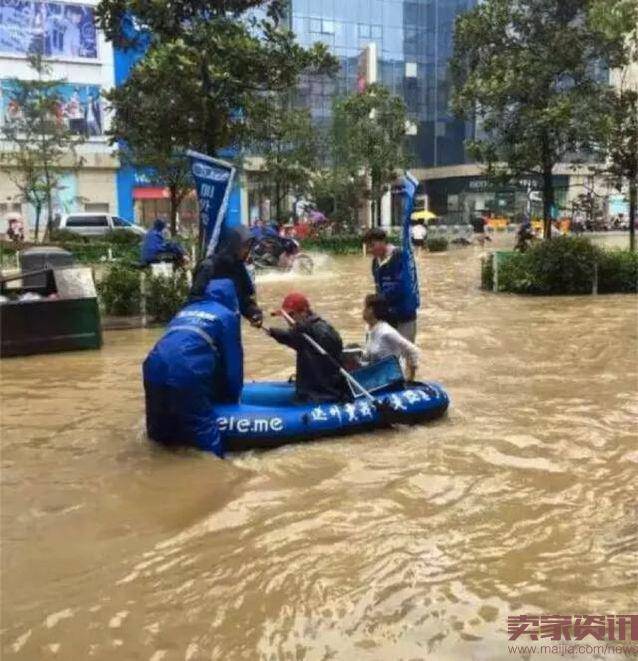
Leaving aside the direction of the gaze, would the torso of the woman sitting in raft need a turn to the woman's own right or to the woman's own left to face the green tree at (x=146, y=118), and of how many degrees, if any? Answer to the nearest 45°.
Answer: approximately 45° to the woman's own right

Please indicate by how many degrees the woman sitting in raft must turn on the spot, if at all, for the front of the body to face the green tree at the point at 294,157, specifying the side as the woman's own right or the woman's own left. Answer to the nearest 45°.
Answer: approximately 90° to the woman's own right

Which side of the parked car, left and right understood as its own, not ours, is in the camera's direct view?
right

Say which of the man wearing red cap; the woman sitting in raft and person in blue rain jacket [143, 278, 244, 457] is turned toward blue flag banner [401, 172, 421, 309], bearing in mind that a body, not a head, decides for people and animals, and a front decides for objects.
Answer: the person in blue rain jacket

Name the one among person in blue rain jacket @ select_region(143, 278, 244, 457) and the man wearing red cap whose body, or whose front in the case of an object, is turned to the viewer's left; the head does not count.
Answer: the man wearing red cap

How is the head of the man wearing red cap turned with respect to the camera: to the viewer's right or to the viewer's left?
to the viewer's left

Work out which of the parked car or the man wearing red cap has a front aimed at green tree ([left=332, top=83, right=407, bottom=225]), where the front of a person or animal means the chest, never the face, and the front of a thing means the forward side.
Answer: the parked car

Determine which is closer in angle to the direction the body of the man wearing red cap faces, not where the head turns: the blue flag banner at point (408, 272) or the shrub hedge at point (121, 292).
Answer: the shrub hedge

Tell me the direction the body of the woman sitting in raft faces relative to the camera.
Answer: to the viewer's left

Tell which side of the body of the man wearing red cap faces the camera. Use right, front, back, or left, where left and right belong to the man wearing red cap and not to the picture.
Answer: left

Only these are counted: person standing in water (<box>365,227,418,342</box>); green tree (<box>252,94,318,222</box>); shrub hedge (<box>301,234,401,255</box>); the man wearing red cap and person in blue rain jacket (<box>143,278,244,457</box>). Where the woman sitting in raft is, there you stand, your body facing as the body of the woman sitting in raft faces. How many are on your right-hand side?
3

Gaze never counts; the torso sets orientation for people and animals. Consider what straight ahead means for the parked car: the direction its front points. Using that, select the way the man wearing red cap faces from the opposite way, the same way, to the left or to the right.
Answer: the opposite way
